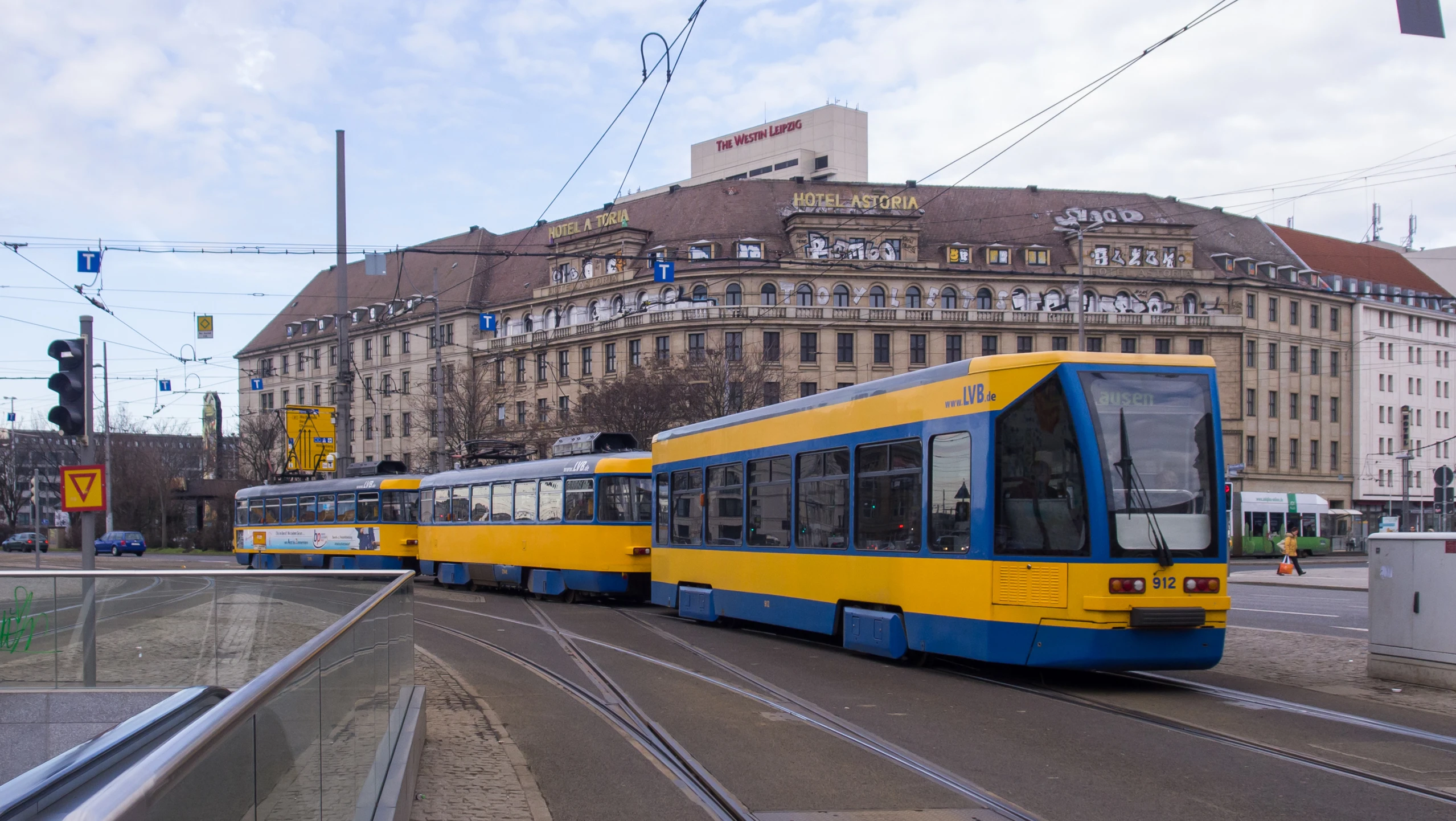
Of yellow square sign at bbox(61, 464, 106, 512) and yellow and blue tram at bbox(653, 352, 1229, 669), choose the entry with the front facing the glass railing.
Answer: the yellow square sign

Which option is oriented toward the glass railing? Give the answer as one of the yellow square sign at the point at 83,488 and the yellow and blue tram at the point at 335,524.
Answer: the yellow square sign

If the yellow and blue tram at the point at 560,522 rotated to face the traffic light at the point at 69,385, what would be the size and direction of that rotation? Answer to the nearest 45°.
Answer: approximately 135° to its left

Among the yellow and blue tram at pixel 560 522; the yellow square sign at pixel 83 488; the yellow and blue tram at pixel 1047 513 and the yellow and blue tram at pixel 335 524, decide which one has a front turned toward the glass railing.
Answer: the yellow square sign

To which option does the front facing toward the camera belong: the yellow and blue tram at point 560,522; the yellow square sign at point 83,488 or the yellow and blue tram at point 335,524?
the yellow square sign

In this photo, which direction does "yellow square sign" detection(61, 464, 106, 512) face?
toward the camera

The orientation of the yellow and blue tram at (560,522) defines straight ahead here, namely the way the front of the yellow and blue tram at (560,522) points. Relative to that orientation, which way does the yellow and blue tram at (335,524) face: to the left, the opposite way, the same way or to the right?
the same way

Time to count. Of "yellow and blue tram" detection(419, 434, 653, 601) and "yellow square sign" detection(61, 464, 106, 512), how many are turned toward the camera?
1

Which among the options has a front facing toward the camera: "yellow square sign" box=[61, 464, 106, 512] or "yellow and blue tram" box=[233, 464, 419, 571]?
the yellow square sign
